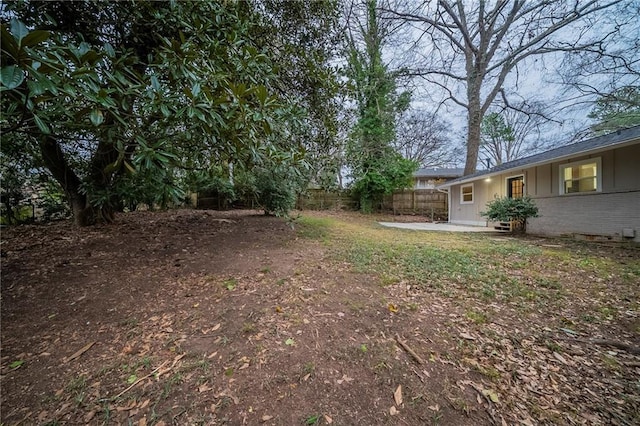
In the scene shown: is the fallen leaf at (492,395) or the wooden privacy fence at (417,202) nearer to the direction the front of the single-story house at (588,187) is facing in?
the fallen leaf

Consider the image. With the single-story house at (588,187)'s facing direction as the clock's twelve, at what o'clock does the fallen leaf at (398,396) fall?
The fallen leaf is roughly at 11 o'clock from the single-story house.

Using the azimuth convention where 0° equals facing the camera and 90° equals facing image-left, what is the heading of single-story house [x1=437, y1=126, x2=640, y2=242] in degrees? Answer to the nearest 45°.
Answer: approximately 45°

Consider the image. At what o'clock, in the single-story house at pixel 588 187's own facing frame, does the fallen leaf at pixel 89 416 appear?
The fallen leaf is roughly at 11 o'clock from the single-story house.

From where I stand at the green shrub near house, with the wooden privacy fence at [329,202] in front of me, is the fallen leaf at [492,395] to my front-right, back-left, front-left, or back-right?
back-left

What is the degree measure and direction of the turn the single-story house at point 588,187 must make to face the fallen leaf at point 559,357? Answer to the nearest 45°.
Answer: approximately 45° to its left

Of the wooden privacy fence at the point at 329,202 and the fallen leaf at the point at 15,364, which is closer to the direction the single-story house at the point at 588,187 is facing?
the fallen leaf

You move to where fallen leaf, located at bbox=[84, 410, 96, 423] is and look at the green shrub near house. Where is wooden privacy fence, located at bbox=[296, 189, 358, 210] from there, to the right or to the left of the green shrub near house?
left

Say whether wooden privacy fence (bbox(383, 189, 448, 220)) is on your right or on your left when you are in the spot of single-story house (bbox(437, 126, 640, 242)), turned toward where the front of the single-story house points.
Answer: on your right
